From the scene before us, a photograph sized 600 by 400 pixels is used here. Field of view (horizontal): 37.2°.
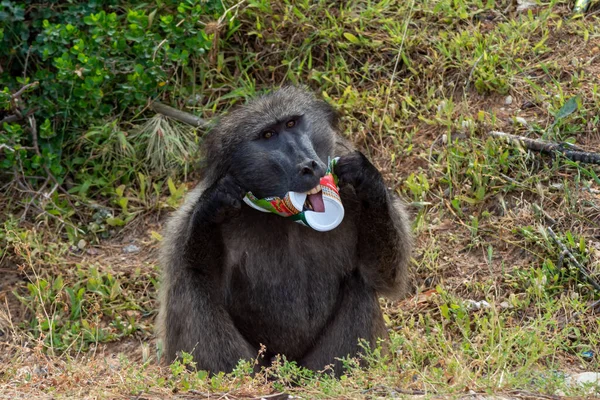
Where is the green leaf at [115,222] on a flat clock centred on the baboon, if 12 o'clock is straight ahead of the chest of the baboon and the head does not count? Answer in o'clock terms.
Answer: The green leaf is roughly at 5 o'clock from the baboon.

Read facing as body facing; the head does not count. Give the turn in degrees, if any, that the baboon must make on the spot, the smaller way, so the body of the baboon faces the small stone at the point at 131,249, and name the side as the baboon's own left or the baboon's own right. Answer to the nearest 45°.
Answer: approximately 135° to the baboon's own right

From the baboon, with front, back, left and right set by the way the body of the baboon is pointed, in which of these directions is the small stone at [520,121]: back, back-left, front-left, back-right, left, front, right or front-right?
back-left

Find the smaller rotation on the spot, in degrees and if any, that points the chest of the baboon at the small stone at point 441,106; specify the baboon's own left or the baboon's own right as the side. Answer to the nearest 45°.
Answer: approximately 135° to the baboon's own left

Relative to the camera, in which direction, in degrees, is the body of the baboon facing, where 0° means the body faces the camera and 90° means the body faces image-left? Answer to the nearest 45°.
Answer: approximately 0°

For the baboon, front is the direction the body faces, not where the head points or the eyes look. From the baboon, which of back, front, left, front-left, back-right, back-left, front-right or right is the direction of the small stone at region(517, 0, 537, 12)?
back-left

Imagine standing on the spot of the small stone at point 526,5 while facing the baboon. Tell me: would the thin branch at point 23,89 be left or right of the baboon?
right

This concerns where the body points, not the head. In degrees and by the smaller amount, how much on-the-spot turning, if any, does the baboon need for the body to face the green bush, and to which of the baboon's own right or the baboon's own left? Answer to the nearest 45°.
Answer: approximately 135° to the baboon's own right

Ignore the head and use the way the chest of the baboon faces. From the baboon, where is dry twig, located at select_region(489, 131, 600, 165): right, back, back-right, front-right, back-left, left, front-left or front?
back-left

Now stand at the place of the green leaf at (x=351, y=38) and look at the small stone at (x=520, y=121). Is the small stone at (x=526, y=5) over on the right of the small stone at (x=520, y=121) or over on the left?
left

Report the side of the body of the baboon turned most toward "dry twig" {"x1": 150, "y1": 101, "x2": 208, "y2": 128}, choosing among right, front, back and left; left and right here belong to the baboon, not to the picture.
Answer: back

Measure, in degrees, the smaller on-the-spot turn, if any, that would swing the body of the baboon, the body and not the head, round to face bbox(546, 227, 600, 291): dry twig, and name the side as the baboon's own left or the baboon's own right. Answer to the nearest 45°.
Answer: approximately 90° to the baboon's own left
